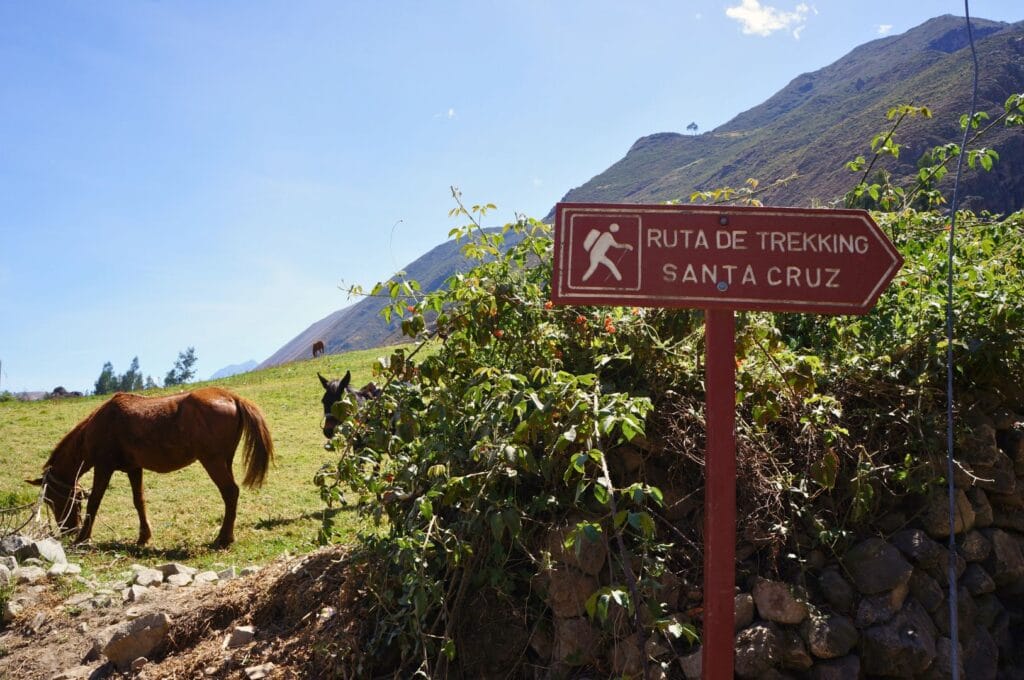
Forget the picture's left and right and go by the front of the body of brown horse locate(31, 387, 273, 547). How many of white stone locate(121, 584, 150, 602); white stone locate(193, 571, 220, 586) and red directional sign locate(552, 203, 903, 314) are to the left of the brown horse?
3

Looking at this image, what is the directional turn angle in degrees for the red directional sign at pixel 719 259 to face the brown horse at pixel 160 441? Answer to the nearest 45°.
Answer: approximately 135° to its right

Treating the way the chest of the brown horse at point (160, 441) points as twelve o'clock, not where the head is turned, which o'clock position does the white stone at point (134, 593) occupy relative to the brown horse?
The white stone is roughly at 9 o'clock from the brown horse.

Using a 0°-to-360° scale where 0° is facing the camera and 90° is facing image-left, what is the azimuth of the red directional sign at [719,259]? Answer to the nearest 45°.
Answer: approximately 0°

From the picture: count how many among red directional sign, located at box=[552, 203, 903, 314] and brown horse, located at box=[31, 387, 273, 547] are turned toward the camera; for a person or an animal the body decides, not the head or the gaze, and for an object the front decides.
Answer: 1

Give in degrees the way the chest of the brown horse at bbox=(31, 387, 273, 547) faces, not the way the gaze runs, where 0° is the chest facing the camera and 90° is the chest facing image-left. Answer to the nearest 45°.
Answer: approximately 90°

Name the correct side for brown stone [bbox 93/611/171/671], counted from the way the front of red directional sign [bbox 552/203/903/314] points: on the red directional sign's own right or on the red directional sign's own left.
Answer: on the red directional sign's own right

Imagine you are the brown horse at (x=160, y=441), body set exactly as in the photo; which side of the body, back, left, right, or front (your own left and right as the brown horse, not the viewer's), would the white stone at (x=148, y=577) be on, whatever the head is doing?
left

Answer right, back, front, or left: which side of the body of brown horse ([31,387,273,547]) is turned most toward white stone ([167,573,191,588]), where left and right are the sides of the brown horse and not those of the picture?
left

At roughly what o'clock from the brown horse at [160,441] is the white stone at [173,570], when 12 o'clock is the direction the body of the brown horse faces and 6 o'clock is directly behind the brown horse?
The white stone is roughly at 9 o'clock from the brown horse.

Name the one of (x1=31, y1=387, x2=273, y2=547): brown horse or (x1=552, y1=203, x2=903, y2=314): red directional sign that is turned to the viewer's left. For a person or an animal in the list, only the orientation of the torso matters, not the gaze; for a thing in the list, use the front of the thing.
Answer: the brown horse
